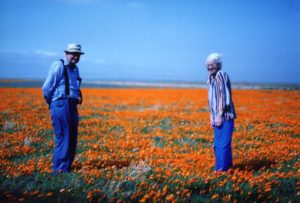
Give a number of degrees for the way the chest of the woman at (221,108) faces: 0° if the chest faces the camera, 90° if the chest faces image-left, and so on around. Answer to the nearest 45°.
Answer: approximately 45°

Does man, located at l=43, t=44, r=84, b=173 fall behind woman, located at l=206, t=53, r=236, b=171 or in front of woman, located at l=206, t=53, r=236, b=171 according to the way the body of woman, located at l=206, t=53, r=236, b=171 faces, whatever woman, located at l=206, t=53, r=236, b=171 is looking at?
in front

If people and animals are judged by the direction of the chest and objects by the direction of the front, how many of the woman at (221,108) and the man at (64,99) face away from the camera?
0

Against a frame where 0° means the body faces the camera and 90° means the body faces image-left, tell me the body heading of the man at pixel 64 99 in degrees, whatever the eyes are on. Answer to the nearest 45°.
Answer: approximately 315°

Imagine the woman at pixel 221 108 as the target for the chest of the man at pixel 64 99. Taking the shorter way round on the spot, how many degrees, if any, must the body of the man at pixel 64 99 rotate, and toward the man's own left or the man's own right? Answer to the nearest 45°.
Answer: approximately 45° to the man's own left
